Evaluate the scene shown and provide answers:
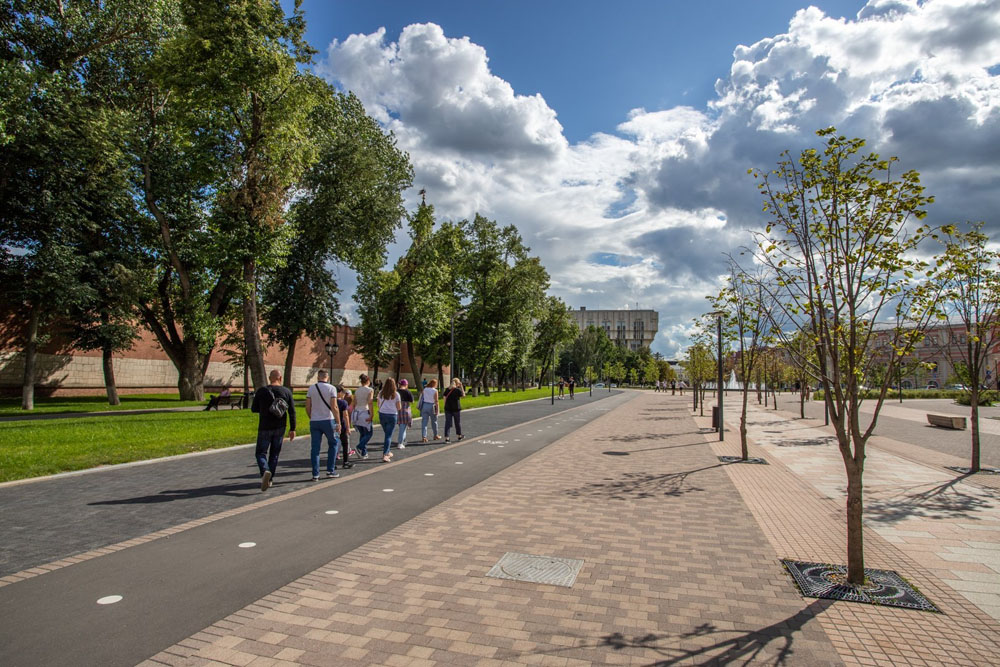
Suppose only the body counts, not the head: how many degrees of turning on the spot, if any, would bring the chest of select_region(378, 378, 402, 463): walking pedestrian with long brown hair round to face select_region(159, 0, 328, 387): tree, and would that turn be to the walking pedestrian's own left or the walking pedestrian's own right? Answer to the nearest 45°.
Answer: approximately 45° to the walking pedestrian's own left

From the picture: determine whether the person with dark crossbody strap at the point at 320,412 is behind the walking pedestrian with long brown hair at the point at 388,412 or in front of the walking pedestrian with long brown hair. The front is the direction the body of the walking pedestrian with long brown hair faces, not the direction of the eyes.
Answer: behind

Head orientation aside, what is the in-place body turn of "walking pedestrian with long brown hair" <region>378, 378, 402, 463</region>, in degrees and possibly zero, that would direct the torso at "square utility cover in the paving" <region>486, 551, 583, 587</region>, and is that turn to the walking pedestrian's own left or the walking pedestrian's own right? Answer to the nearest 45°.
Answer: approximately 180°

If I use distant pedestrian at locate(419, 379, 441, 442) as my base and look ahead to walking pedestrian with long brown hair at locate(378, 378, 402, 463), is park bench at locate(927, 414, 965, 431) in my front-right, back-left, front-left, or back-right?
back-left

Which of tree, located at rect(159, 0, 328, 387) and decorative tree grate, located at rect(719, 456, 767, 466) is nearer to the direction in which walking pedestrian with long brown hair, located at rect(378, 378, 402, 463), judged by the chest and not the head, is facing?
the tree

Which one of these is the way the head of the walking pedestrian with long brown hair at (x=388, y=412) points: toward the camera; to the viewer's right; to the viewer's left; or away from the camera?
away from the camera

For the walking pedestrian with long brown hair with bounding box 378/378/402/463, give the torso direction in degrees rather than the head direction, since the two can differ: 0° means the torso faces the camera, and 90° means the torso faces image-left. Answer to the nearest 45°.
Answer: approximately 180°

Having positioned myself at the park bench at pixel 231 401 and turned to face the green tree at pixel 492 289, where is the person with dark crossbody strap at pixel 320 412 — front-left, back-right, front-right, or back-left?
back-right

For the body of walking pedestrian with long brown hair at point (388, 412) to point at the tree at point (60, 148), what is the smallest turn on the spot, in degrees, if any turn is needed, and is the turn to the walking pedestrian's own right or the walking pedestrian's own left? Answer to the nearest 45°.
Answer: approximately 45° to the walking pedestrian's own left

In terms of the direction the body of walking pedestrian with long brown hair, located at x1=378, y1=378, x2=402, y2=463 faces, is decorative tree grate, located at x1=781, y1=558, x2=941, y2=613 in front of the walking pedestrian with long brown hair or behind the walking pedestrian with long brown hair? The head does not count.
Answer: behind
